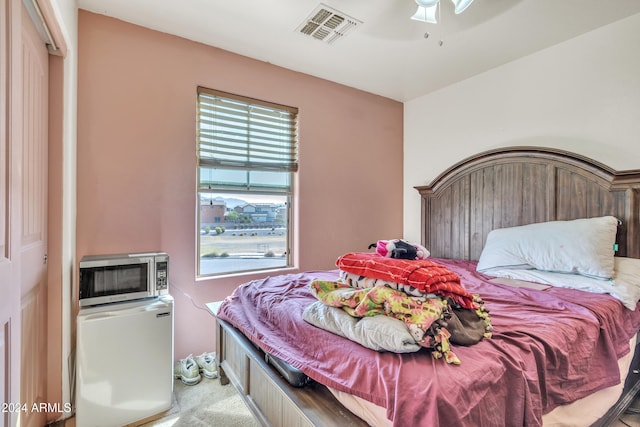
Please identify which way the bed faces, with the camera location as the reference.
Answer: facing the viewer and to the left of the viewer

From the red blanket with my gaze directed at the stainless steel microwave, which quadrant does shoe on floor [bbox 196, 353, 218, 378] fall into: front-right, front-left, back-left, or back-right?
front-right

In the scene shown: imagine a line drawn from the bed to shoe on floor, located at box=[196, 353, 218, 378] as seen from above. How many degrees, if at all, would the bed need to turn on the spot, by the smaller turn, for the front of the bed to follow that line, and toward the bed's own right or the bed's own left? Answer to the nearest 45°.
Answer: approximately 45° to the bed's own right

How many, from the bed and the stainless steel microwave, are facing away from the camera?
0

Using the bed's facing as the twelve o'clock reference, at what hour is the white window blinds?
The white window blinds is roughly at 2 o'clock from the bed.

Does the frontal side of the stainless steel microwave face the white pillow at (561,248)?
no

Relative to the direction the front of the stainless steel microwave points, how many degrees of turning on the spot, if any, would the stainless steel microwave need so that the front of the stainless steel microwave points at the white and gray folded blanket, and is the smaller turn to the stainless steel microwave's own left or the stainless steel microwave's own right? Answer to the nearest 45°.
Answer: approximately 45° to the stainless steel microwave's own left

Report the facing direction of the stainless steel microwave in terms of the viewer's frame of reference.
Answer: facing the viewer

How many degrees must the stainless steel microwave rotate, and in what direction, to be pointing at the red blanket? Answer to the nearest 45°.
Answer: approximately 45° to its left

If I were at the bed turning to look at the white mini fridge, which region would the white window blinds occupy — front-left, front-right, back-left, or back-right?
front-right

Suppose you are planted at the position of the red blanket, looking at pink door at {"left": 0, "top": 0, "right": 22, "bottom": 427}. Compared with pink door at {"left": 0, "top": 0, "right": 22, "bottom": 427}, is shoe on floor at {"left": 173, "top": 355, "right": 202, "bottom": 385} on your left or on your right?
right
